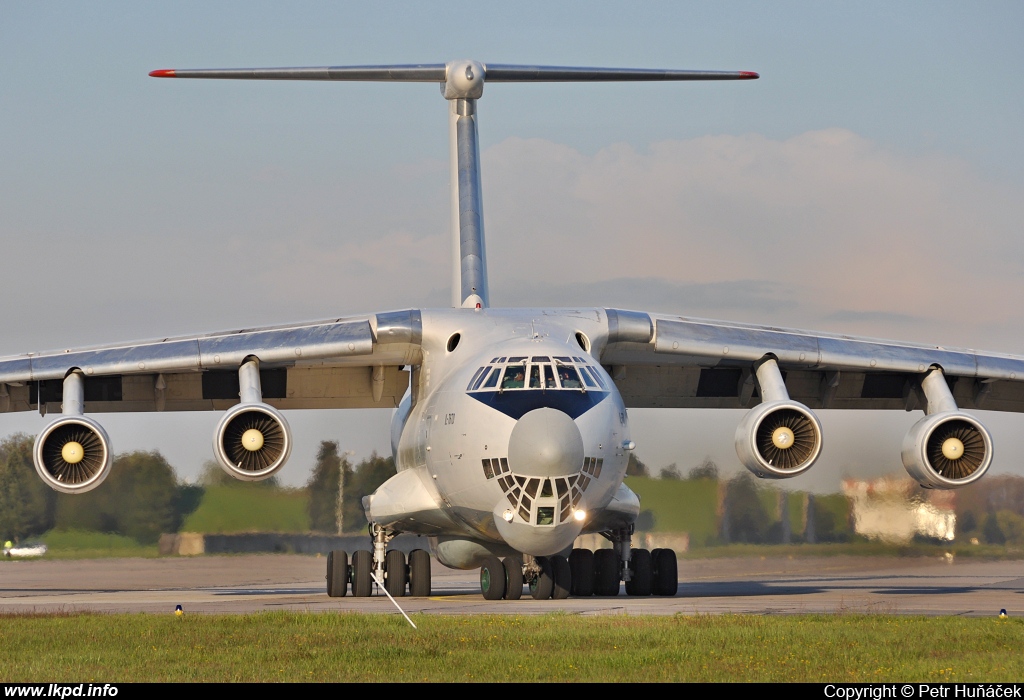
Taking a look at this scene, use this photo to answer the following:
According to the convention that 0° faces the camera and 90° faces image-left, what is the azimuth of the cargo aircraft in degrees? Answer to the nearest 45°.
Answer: approximately 0°
